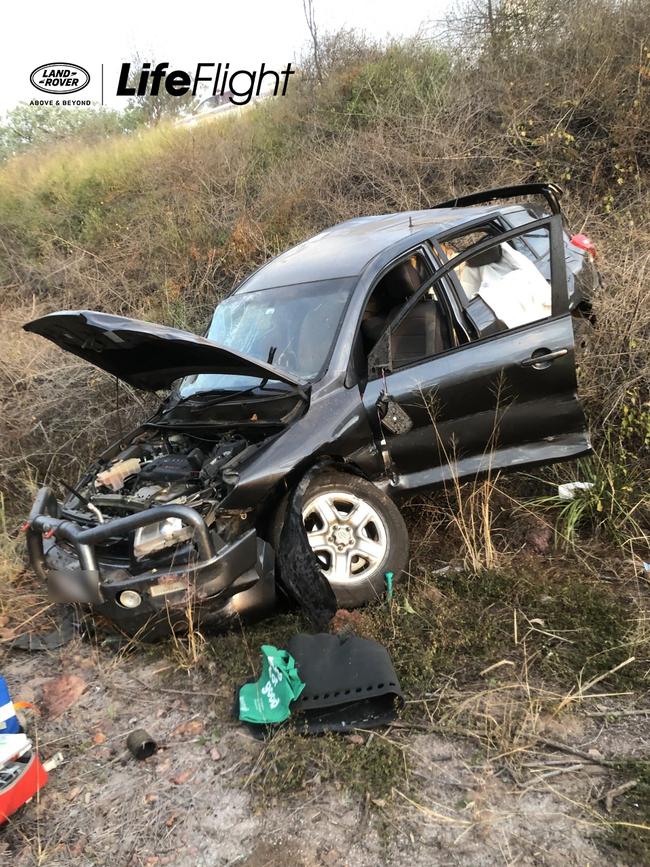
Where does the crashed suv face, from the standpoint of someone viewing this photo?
facing the viewer and to the left of the viewer

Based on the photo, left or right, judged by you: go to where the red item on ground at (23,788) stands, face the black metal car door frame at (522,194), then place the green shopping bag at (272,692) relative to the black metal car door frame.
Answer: right

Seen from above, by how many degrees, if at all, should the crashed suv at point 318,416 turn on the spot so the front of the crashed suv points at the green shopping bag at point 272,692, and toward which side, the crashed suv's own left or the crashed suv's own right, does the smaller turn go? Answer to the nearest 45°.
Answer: approximately 45° to the crashed suv's own left

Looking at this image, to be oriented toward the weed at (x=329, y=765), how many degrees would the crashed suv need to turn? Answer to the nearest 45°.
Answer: approximately 45° to its left

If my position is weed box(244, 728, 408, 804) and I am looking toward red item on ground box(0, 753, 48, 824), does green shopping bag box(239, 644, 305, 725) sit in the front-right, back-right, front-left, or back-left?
front-right

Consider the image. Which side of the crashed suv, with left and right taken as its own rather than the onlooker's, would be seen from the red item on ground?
front

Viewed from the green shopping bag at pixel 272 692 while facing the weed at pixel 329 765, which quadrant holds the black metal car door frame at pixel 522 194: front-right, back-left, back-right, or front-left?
back-left

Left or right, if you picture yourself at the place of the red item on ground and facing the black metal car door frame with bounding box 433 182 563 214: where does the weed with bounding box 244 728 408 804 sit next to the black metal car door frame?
right
